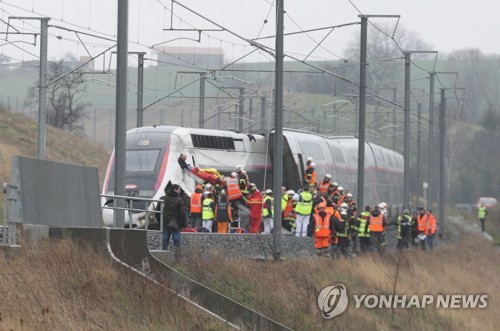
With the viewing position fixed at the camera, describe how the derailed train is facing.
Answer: facing the viewer and to the left of the viewer

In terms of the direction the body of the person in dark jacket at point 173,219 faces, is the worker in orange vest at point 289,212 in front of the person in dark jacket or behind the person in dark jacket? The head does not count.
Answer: in front

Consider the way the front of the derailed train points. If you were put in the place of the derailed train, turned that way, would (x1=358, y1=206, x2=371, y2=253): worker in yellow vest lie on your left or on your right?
on your left

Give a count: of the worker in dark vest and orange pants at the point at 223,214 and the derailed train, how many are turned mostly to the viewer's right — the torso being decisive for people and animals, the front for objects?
0

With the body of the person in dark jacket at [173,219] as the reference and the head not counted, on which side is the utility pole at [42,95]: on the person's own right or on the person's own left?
on the person's own left

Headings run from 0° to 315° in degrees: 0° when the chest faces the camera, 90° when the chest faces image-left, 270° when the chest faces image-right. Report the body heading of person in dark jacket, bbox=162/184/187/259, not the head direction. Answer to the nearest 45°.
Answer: approximately 225°

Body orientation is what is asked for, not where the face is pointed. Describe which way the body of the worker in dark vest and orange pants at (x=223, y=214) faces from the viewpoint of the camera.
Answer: away from the camera
